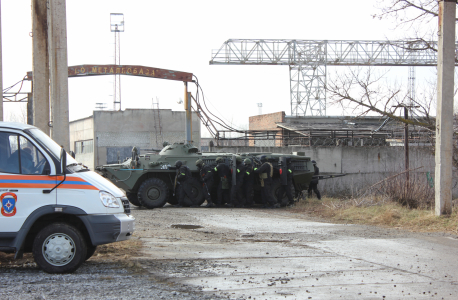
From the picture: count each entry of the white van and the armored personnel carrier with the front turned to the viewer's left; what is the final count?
1

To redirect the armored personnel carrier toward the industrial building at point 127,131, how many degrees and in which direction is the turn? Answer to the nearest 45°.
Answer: approximately 90° to its right

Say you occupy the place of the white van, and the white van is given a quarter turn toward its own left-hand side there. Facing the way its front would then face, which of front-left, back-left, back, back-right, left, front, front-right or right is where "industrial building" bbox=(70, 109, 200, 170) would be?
front

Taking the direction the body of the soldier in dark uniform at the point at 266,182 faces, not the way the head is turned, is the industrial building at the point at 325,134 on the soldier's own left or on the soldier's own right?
on the soldier's own right

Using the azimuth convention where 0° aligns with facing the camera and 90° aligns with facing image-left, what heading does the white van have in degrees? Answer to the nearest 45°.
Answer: approximately 270°

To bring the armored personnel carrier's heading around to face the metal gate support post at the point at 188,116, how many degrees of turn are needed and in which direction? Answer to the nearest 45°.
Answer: approximately 90° to its right

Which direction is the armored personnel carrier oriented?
to the viewer's left

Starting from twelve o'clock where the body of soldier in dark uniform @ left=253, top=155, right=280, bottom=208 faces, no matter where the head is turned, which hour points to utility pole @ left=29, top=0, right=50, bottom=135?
The utility pole is roughly at 10 o'clock from the soldier in dark uniform.
